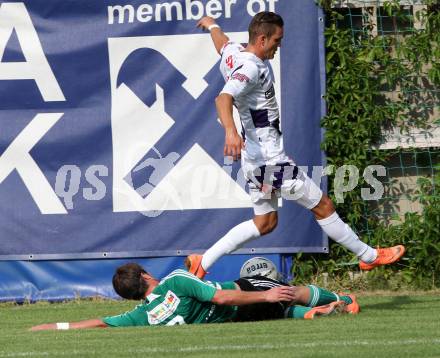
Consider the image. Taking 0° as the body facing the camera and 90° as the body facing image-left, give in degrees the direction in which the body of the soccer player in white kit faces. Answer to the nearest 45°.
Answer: approximately 270°
